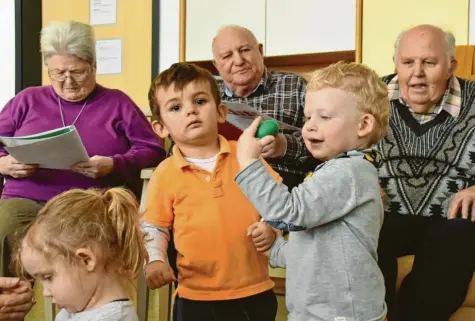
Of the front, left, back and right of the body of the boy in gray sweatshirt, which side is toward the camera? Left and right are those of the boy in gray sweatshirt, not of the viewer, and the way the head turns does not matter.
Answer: left

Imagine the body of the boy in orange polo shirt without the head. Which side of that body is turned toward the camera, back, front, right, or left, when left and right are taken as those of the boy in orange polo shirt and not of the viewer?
front

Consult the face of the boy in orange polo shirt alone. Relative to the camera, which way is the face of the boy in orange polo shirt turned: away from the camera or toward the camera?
toward the camera

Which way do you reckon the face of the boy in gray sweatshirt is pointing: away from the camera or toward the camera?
toward the camera

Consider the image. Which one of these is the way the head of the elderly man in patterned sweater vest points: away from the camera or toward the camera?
toward the camera

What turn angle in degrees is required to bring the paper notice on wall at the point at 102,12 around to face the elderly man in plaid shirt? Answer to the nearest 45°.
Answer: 0° — it already faces them

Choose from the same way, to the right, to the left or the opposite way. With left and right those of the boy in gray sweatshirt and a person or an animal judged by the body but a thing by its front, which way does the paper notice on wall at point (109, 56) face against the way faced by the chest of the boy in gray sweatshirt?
to the left

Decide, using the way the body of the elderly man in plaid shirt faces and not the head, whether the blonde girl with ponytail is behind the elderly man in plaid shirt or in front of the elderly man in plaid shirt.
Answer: in front

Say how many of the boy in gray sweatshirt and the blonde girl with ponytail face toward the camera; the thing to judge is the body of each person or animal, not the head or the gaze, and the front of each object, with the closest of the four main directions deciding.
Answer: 0

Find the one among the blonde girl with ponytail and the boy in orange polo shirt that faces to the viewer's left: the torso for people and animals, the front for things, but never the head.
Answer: the blonde girl with ponytail

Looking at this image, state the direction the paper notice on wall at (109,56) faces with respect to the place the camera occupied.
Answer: facing the viewer

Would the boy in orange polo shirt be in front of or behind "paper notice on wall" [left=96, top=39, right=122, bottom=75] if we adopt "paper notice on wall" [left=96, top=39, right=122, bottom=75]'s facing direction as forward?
in front

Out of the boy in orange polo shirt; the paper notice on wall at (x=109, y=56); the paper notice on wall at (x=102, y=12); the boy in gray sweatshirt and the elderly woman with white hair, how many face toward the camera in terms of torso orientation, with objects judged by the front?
4

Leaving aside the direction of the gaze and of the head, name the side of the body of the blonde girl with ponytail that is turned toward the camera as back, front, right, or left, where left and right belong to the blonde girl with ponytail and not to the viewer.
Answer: left

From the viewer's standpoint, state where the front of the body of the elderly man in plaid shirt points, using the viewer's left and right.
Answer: facing the viewer and to the left of the viewer
